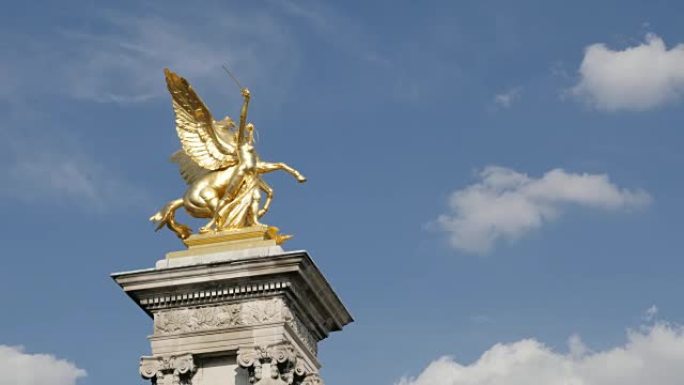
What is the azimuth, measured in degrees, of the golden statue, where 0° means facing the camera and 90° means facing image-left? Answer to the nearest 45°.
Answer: approximately 270°
